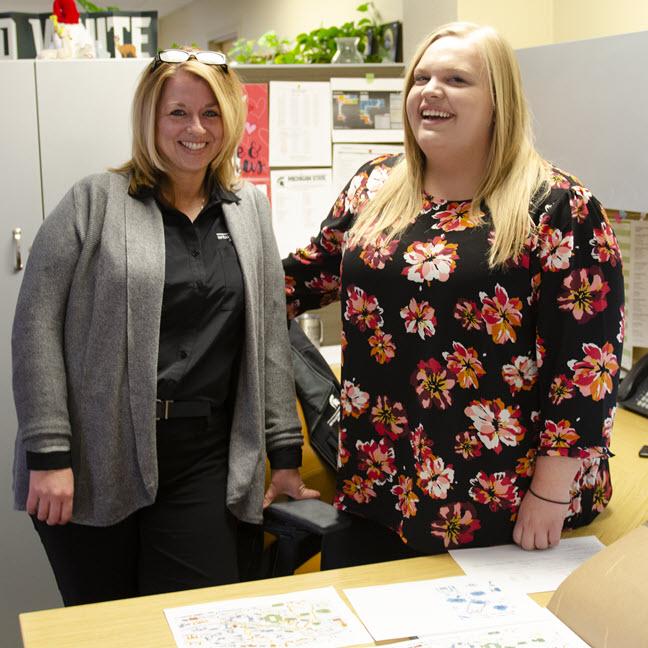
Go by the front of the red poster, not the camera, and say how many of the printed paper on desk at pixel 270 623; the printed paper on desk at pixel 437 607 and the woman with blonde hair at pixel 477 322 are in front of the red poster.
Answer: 3

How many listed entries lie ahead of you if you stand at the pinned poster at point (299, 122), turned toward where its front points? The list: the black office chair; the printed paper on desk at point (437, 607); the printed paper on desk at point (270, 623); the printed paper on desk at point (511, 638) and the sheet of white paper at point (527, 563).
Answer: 5

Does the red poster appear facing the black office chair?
yes

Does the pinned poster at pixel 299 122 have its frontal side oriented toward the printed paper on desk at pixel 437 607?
yes

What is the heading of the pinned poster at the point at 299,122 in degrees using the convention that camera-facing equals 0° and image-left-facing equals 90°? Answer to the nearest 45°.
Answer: approximately 0°

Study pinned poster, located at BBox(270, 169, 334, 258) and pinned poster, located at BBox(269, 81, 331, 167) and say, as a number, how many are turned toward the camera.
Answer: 2

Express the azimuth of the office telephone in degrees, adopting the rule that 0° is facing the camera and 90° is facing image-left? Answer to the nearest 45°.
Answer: approximately 45°

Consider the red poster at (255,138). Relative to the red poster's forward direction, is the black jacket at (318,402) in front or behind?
in front

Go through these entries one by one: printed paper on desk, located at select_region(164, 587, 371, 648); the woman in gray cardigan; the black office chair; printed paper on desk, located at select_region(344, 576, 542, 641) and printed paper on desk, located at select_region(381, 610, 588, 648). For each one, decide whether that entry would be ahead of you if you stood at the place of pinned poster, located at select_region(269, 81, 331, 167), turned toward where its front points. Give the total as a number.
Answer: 5

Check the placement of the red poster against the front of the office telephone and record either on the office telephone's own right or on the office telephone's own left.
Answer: on the office telephone's own right
